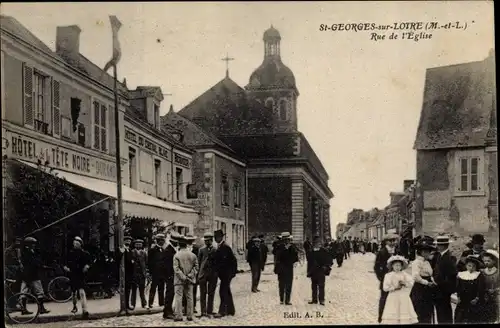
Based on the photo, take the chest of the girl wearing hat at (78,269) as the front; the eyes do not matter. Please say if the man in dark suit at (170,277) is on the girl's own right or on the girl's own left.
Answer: on the girl's own left

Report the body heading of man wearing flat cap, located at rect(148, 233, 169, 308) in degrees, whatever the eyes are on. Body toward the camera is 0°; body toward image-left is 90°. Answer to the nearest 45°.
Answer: approximately 0°

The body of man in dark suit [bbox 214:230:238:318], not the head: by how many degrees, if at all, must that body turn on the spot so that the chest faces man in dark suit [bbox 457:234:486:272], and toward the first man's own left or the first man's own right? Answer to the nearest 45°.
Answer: approximately 135° to the first man's own left

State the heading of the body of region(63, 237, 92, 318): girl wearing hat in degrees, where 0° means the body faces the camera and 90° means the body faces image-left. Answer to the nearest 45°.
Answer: approximately 0°

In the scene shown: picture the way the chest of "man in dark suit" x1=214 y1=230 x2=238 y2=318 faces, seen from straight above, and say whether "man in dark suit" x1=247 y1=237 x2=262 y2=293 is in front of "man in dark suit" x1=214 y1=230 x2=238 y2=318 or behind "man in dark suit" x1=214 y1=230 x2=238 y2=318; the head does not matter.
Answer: behind
